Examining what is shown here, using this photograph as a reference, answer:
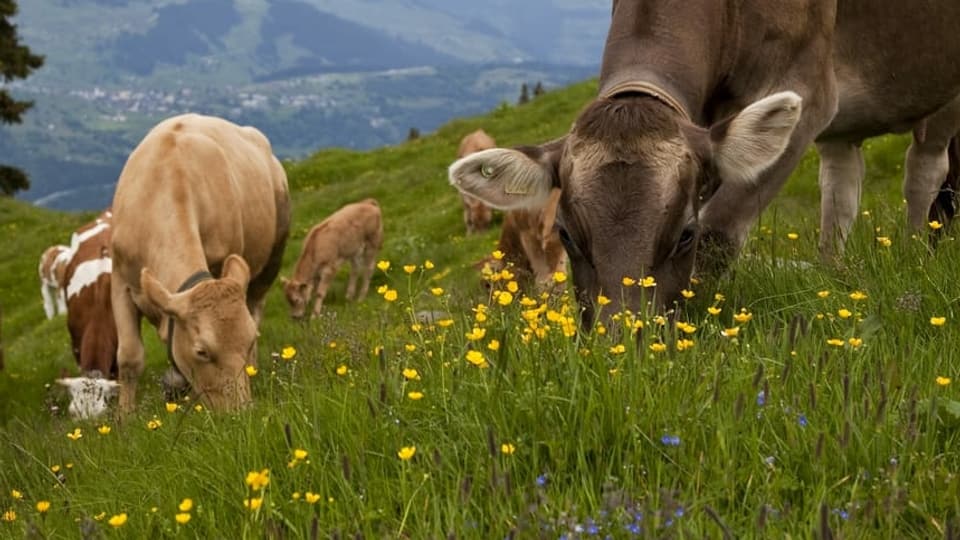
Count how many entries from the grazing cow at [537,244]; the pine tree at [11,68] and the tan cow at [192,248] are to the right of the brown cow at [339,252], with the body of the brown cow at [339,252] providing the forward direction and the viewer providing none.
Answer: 1

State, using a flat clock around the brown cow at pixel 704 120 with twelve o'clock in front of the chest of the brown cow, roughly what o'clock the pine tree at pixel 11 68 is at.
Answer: The pine tree is roughly at 3 o'clock from the brown cow.

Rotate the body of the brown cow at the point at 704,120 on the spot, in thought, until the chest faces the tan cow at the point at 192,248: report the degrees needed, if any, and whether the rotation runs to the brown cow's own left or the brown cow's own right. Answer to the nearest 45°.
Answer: approximately 90° to the brown cow's own right

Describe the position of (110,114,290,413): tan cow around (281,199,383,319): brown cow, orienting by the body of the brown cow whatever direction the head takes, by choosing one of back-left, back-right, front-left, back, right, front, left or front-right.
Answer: front-left

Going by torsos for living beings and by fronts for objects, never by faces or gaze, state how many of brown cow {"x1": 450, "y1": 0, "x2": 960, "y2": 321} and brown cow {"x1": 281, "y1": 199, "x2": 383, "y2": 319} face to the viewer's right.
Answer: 0

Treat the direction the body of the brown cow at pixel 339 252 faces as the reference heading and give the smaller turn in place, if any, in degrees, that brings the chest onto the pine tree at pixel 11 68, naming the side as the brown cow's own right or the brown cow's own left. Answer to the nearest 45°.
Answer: approximately 90° to the brown cow's own right

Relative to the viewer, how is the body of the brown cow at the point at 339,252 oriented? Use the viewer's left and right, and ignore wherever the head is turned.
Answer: facing the viewer and to the left of the viewer

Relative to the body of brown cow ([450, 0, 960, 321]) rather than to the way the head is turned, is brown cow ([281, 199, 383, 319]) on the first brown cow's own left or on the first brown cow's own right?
on the first brown cow's own right

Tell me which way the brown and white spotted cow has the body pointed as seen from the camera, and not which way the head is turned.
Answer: toward the camera

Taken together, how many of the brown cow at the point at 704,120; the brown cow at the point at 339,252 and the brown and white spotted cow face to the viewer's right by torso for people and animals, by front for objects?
0

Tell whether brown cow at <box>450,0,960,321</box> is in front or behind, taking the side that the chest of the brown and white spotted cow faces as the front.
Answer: in front
